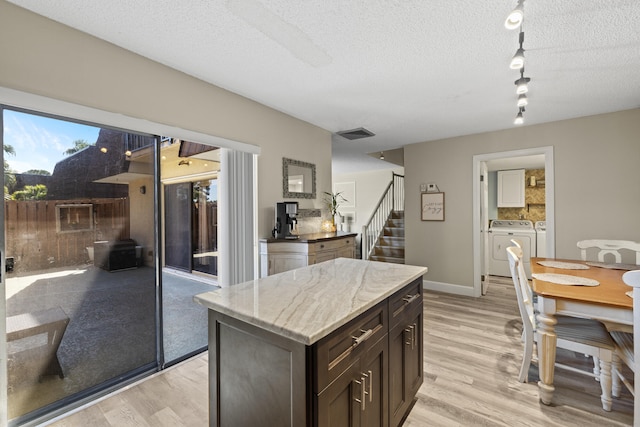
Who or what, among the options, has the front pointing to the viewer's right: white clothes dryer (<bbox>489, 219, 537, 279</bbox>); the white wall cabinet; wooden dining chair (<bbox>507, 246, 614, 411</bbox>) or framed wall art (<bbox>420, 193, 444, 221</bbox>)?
the wooden dining chair

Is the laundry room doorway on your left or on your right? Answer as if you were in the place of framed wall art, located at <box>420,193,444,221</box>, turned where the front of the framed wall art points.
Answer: on your left

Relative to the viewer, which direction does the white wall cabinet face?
toward the camera

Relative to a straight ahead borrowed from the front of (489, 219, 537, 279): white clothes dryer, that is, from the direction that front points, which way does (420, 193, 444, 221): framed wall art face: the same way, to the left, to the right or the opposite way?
the same way

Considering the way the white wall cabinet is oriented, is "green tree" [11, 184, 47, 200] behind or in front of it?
in front

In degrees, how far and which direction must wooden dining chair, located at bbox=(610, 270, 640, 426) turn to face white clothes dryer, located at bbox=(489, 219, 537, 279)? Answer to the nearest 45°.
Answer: approximately 45° to its right

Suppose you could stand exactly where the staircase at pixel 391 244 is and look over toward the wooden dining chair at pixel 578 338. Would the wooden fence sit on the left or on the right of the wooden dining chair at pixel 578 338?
right

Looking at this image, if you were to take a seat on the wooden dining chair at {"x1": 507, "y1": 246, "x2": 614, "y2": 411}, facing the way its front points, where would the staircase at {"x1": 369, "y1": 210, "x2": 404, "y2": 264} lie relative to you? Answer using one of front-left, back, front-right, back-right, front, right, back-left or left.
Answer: back-left

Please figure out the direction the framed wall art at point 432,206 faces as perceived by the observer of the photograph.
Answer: facing the viewer

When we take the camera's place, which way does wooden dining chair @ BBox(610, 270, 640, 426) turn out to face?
facing away from the viewer and to the left of the viewer

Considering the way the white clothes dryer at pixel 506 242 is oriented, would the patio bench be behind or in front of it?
in front

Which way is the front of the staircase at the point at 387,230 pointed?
toward the camera

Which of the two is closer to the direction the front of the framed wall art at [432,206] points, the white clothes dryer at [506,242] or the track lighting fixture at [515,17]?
the track lighting fixture
